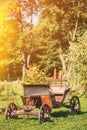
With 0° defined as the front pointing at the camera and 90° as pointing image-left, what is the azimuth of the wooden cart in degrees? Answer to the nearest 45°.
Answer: approximately 45°

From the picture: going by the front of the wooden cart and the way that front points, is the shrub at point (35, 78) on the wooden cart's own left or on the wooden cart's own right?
on the wooden cart's own right
